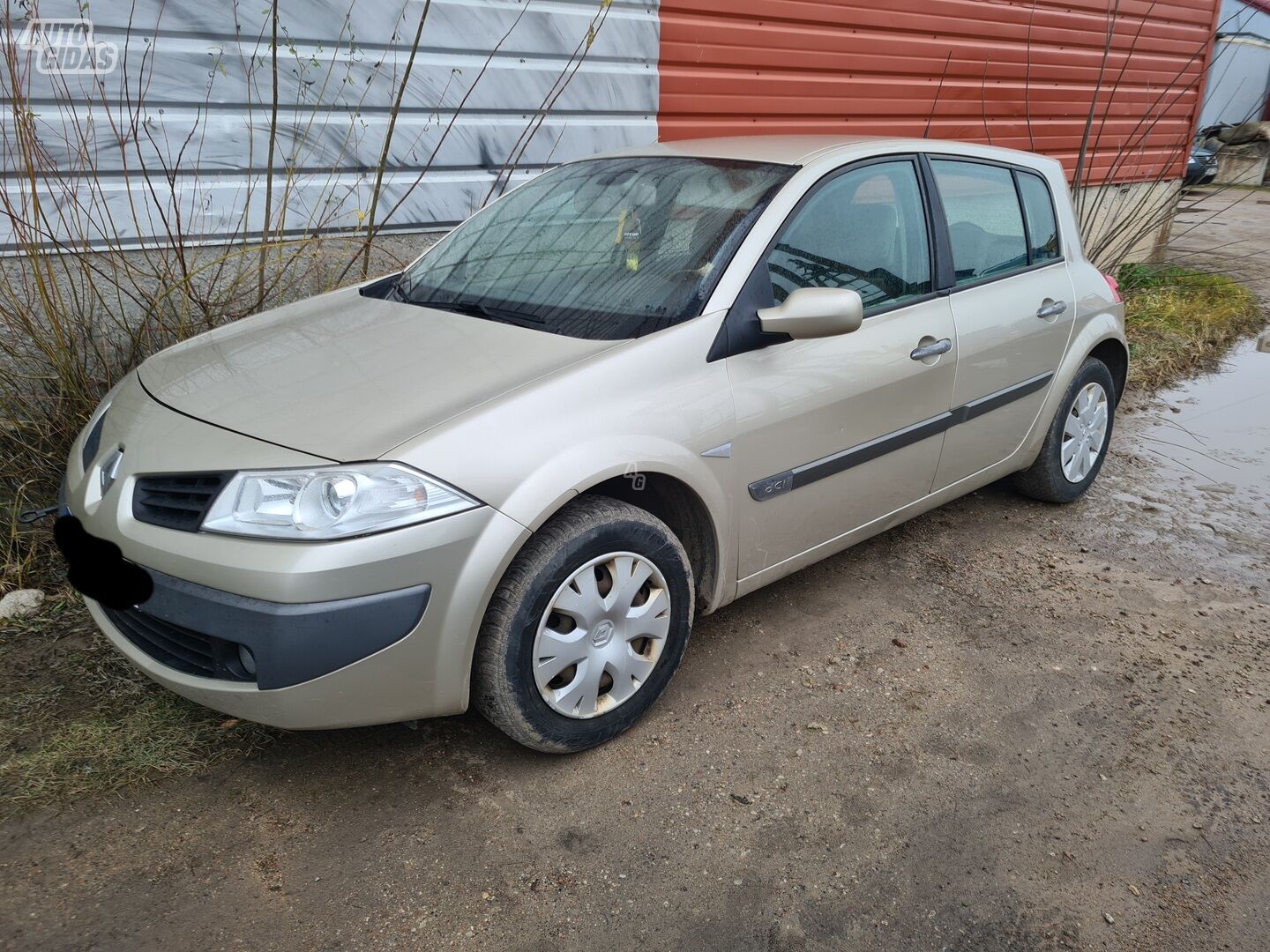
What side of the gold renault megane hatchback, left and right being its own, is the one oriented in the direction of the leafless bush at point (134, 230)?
right

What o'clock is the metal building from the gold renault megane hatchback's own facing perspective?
The metal building is roughly at 4 o'clock from the gold renault megane hatchback.

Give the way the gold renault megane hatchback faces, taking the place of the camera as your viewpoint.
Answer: facing the viewer and to the left of the viewer

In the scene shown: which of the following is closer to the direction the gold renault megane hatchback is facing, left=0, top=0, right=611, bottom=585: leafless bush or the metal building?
the leafless bush
